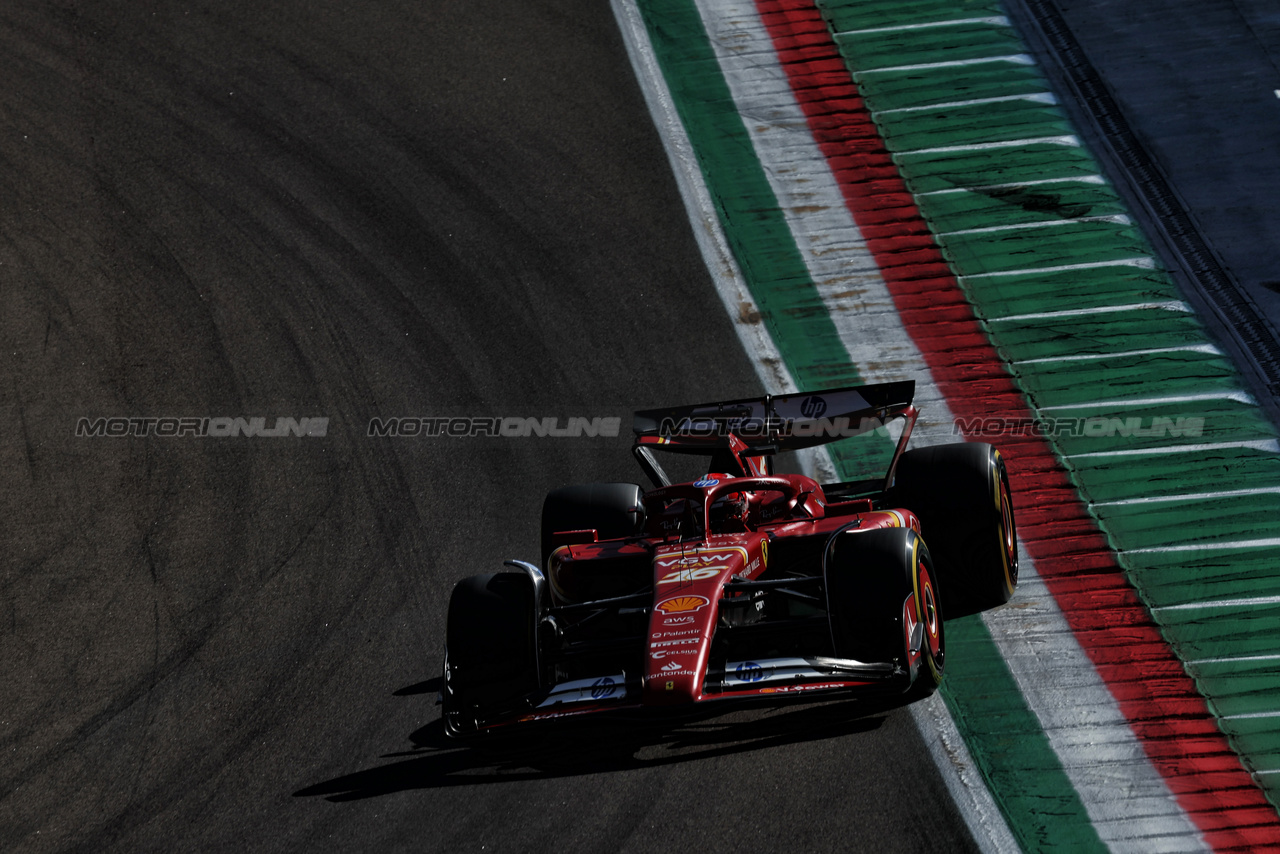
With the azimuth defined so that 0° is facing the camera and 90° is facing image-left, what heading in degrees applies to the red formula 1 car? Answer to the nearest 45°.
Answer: approximately 0°
